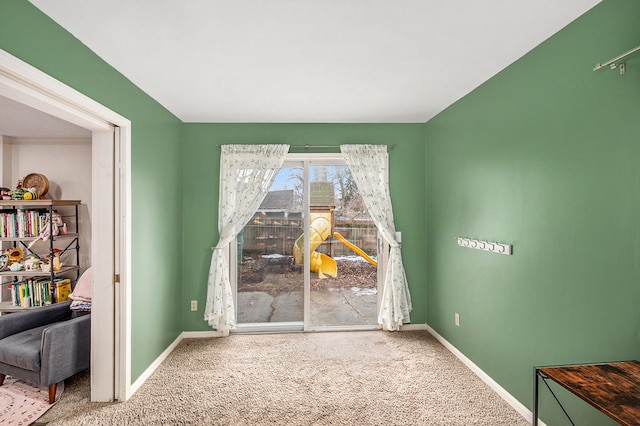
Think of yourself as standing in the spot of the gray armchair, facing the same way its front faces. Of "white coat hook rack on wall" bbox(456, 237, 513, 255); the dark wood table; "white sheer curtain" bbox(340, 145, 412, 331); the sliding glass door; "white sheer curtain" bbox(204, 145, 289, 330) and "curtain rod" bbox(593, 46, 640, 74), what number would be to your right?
0

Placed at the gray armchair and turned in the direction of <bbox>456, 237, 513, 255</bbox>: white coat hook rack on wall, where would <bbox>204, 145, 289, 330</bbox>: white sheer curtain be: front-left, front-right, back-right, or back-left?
front-left

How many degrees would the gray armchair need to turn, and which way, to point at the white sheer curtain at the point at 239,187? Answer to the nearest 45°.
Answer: approximately 135° to its left

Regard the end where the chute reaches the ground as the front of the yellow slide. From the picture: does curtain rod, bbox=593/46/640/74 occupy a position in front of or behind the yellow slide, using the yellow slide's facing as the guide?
in front

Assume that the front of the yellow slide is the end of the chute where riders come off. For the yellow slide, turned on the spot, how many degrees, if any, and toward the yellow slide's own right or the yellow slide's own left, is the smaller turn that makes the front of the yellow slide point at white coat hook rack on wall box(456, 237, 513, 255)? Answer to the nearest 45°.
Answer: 0° — it already faces it

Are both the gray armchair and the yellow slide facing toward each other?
no

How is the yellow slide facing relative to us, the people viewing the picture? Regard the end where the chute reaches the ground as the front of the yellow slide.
facing the viewer and to the right of the viewer

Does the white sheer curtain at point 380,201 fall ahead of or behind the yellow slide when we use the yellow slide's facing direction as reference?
ahead

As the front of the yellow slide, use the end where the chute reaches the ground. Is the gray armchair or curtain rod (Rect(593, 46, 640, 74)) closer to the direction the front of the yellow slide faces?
the curtain rod

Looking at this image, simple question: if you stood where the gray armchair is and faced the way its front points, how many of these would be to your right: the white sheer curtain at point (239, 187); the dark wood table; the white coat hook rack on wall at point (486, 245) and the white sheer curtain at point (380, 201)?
0

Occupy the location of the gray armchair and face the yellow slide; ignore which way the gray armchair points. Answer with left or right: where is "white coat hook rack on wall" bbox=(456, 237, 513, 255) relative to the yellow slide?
right

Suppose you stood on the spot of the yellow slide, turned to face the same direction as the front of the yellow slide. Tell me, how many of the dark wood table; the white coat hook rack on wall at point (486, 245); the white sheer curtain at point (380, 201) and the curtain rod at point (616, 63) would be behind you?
0

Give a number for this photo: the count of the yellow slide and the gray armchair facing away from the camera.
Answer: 0
